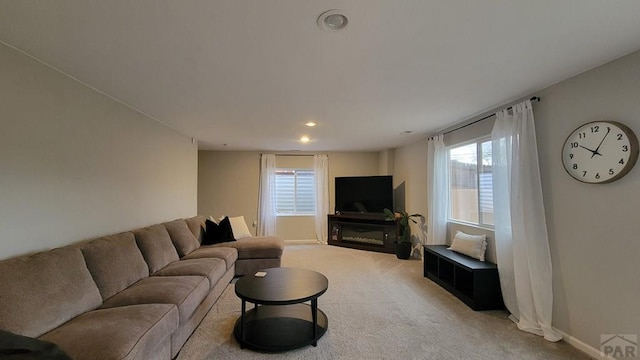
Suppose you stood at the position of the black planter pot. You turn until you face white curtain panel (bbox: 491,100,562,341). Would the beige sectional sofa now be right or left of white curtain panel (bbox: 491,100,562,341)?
right

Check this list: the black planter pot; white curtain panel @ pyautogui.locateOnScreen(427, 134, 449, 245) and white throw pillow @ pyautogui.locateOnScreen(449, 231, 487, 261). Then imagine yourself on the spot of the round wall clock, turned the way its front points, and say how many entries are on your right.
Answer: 3

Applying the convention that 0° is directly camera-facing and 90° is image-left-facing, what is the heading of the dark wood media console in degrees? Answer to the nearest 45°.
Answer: approximately 45°

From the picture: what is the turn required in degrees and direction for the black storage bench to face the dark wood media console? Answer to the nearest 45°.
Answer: approximately 90° to its right

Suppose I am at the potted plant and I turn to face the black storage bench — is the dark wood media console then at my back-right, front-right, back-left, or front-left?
back-right

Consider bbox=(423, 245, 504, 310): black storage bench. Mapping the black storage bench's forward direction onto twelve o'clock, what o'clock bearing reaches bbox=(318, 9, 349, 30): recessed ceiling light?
The recessed ceiling light is roughly at 11 o'clock from the black storage bench.

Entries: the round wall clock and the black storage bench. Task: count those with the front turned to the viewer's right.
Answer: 0

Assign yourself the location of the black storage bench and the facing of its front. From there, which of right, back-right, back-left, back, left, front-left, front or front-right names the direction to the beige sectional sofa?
front

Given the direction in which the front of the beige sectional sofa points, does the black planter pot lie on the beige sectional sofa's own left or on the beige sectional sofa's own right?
on the beige sectional sofa's own left

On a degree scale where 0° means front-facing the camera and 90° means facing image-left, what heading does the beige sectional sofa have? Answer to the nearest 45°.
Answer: approximately 315°

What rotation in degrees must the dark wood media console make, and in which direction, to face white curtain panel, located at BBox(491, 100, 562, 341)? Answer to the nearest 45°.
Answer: approximately 90° to its left

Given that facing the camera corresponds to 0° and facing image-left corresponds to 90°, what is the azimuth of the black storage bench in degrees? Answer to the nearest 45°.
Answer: approximately 45°

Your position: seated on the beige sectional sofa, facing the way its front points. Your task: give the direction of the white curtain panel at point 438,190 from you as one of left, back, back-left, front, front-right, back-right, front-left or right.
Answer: front-left

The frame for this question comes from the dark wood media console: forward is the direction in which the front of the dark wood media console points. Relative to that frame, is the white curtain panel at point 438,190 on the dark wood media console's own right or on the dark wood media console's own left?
on the dark wood media console's own left

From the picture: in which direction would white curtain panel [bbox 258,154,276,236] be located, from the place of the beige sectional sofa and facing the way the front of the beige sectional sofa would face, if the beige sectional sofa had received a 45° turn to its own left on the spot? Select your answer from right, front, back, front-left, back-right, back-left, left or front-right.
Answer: front-left

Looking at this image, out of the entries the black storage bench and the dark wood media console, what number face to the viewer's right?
0

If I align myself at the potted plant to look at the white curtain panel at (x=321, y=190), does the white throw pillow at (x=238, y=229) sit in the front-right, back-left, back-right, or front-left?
front-left

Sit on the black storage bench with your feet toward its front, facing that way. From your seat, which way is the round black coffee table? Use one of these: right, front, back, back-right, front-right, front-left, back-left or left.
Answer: front

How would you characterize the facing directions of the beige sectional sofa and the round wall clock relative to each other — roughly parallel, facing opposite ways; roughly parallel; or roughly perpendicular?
roughly parallel, facing opposite ways
